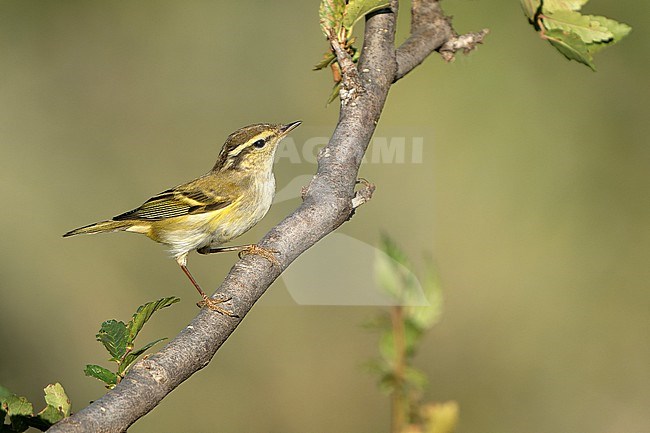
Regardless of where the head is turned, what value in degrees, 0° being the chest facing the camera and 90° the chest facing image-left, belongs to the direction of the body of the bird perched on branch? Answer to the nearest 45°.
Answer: approximately 270°

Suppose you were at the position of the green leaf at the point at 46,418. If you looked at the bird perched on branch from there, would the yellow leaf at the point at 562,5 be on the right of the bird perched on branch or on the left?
right

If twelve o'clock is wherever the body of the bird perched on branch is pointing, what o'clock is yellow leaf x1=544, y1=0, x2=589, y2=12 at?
The yellow leaf is roughly at 1 o'clock from the bird perched on branch.

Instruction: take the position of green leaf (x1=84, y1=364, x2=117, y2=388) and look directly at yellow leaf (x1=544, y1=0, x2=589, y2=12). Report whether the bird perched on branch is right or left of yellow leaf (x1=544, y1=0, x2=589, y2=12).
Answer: left
